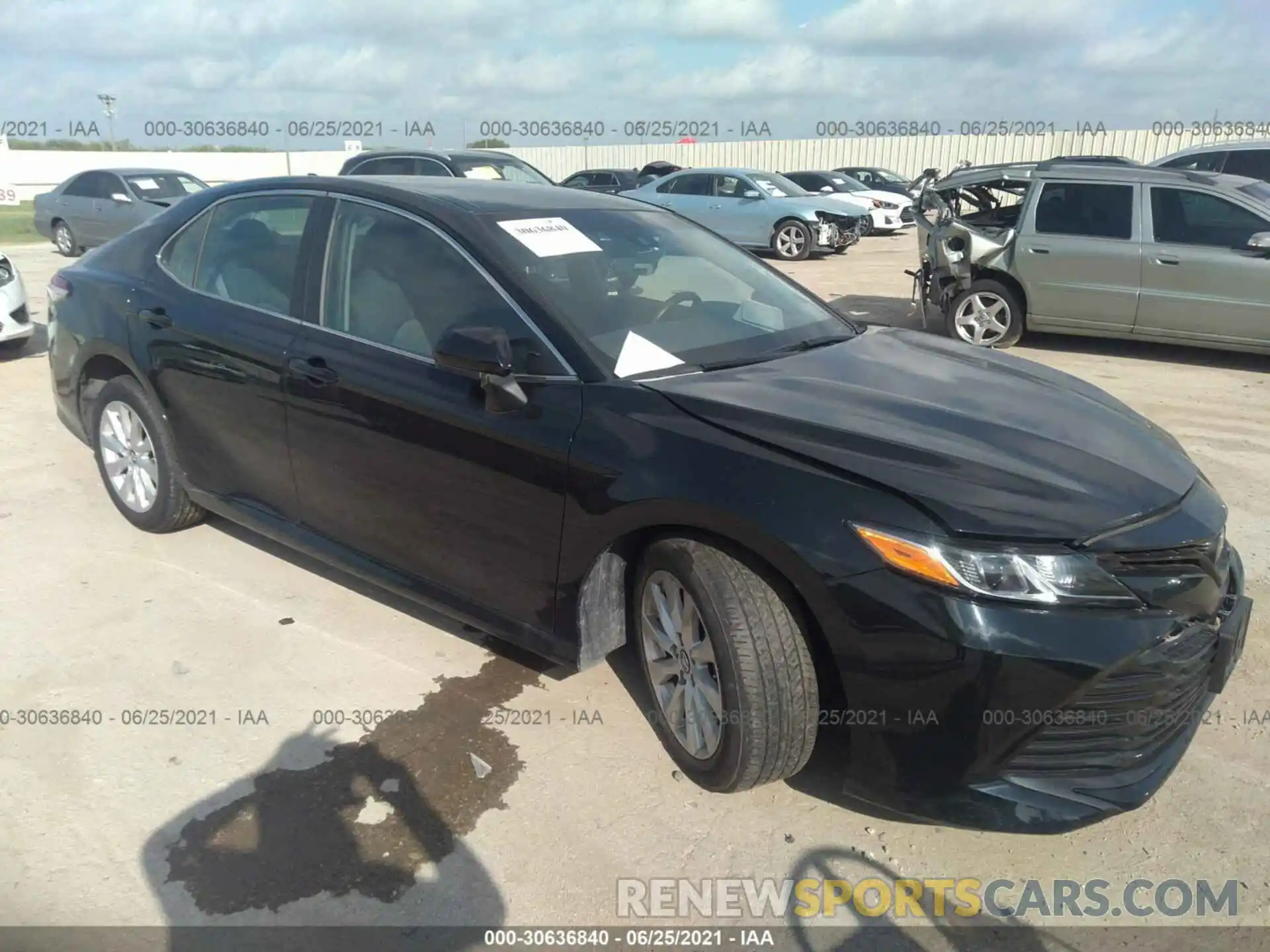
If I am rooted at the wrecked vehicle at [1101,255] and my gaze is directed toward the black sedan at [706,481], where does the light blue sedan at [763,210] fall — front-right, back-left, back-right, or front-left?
back-right

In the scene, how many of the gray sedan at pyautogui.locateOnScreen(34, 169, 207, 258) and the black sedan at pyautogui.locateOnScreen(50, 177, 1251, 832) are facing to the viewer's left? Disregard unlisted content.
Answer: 0

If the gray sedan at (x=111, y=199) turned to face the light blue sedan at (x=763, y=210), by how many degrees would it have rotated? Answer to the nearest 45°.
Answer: approximately 45° to its left

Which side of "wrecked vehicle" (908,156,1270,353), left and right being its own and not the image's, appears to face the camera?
right

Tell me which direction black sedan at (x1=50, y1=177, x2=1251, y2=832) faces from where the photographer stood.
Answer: facing the viewer and to the right of the viewer

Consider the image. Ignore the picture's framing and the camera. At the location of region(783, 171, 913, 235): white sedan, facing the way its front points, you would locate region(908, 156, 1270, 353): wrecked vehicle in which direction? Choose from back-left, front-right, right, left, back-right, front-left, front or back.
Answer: front-right

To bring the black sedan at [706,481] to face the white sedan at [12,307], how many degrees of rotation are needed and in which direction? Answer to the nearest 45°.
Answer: approximately 180°

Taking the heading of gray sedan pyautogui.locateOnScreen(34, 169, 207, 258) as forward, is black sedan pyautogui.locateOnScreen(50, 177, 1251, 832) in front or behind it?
in front

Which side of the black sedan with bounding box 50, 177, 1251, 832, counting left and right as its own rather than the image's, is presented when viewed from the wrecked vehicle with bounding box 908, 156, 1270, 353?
left

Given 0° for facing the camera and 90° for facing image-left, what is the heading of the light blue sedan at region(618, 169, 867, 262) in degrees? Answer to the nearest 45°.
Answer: approximately 315°
